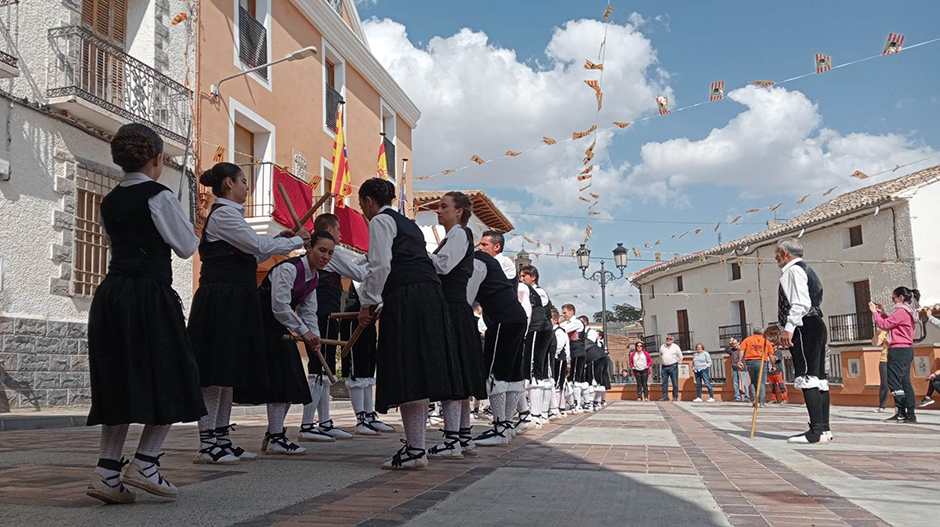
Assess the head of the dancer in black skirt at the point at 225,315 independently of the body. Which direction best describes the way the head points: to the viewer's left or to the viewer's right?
to the viewer's right

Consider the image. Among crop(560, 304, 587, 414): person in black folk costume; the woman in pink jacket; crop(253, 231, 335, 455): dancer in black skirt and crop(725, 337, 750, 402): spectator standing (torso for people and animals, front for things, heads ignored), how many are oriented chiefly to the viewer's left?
2

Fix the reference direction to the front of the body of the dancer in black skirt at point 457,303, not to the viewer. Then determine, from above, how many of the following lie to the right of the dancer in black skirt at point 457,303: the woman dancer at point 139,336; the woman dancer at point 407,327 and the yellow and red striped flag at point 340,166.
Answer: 1

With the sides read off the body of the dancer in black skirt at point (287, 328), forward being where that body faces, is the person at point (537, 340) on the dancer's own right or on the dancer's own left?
on the dancer's own left

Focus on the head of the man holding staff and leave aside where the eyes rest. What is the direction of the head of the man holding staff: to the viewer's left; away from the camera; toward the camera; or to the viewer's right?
to the viewer's left

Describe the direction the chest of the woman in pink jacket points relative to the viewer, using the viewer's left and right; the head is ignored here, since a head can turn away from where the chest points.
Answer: facing to the left of the viewer

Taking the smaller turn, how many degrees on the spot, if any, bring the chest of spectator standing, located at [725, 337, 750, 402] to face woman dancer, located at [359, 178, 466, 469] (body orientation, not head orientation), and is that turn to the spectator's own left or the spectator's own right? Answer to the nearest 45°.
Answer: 0° — they already face them

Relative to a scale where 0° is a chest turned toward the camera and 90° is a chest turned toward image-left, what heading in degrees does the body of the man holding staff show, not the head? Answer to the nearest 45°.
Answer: approximately 90°

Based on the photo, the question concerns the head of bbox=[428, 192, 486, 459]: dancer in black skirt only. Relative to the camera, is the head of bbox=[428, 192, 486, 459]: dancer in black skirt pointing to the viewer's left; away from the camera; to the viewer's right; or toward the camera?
to the viewer's left

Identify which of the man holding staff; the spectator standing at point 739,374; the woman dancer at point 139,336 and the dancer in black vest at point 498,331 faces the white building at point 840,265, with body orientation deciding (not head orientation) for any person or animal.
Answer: the woman dancer

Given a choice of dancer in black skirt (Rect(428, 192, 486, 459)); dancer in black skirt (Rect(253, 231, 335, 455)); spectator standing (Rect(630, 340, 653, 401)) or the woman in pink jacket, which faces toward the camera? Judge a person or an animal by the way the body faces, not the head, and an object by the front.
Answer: the spectator standing
